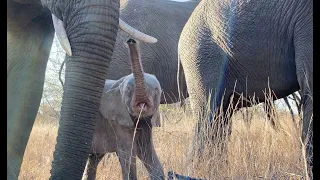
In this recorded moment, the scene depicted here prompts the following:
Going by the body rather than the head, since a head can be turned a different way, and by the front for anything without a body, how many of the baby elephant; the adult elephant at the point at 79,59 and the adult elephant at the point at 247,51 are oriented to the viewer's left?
0

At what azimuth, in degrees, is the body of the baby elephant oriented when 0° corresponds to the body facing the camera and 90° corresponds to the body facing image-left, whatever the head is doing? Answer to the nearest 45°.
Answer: approximately 315°

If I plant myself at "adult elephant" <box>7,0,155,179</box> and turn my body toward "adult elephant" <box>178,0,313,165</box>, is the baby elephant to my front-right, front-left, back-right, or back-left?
front-left

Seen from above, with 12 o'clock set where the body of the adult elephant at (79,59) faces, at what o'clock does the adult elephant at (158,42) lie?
the adult elephant at (158,42) is roughly at 8 o'clock from the adult elephant at (79,59).

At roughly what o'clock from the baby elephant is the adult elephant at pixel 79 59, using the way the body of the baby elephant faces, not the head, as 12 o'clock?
The adult elephant is roughly at 2 o'clock from the baby elephant.

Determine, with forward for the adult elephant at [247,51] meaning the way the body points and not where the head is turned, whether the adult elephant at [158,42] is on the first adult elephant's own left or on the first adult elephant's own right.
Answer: on the first adult elephant's own left
